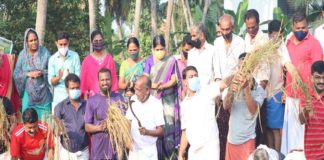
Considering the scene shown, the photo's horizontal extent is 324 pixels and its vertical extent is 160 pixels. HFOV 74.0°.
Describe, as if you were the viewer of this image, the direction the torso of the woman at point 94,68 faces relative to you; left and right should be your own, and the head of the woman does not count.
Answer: facing the viewer

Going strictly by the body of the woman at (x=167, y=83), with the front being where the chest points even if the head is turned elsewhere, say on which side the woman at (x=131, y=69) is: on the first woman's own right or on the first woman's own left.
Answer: on the first woman's own right

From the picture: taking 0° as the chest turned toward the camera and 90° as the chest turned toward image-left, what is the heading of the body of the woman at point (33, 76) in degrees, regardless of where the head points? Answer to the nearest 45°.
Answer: approximately 0°

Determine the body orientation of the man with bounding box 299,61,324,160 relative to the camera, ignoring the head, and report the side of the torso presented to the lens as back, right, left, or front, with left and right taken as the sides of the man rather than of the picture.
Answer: front

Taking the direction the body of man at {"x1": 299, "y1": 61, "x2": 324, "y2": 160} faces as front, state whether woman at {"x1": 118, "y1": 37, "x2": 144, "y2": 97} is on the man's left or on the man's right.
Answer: on the man's right

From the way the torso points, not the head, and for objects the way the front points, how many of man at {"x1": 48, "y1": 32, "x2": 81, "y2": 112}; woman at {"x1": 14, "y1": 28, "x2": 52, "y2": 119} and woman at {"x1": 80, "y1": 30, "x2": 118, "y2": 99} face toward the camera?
3

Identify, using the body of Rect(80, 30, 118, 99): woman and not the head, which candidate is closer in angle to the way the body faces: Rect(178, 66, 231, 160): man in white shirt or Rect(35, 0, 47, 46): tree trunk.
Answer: the man in white shirt

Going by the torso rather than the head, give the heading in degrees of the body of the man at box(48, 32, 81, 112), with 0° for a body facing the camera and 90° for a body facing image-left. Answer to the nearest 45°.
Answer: approximately 0°
